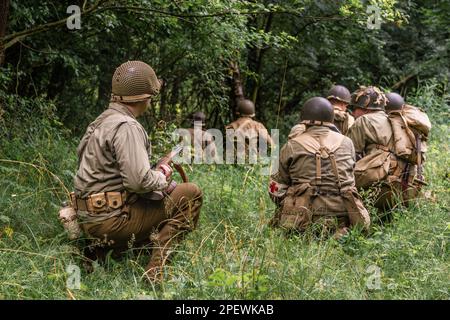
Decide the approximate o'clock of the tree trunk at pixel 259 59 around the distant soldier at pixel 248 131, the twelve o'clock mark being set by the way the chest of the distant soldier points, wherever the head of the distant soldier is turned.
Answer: The tree trunk is roughly at 12 o'clock from the distant soldier.

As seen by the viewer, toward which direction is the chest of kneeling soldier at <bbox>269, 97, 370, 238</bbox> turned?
away from the camera

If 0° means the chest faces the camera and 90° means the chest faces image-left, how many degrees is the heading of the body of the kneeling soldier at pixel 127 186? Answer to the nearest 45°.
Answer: approximately 225°

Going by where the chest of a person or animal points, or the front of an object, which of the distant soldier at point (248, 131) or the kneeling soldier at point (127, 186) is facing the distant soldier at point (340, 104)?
the kneeling soldier

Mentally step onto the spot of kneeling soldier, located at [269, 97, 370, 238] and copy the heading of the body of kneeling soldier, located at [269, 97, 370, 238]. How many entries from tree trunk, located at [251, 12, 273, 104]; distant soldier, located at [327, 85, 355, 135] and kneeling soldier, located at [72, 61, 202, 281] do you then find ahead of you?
2

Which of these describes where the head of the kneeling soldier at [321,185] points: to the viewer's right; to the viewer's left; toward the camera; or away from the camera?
away from the camera

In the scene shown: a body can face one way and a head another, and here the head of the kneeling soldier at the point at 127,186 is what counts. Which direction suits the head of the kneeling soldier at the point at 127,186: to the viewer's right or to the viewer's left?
to the viewer's right

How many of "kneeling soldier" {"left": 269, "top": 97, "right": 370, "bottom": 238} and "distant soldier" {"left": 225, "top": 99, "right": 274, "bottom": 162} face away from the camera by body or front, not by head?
2

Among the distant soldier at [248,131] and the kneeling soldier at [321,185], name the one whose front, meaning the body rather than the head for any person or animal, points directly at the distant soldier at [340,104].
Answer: the kneeling soldier

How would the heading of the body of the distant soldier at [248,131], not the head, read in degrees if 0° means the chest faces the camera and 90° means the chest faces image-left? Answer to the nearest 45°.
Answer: approximately 180°
